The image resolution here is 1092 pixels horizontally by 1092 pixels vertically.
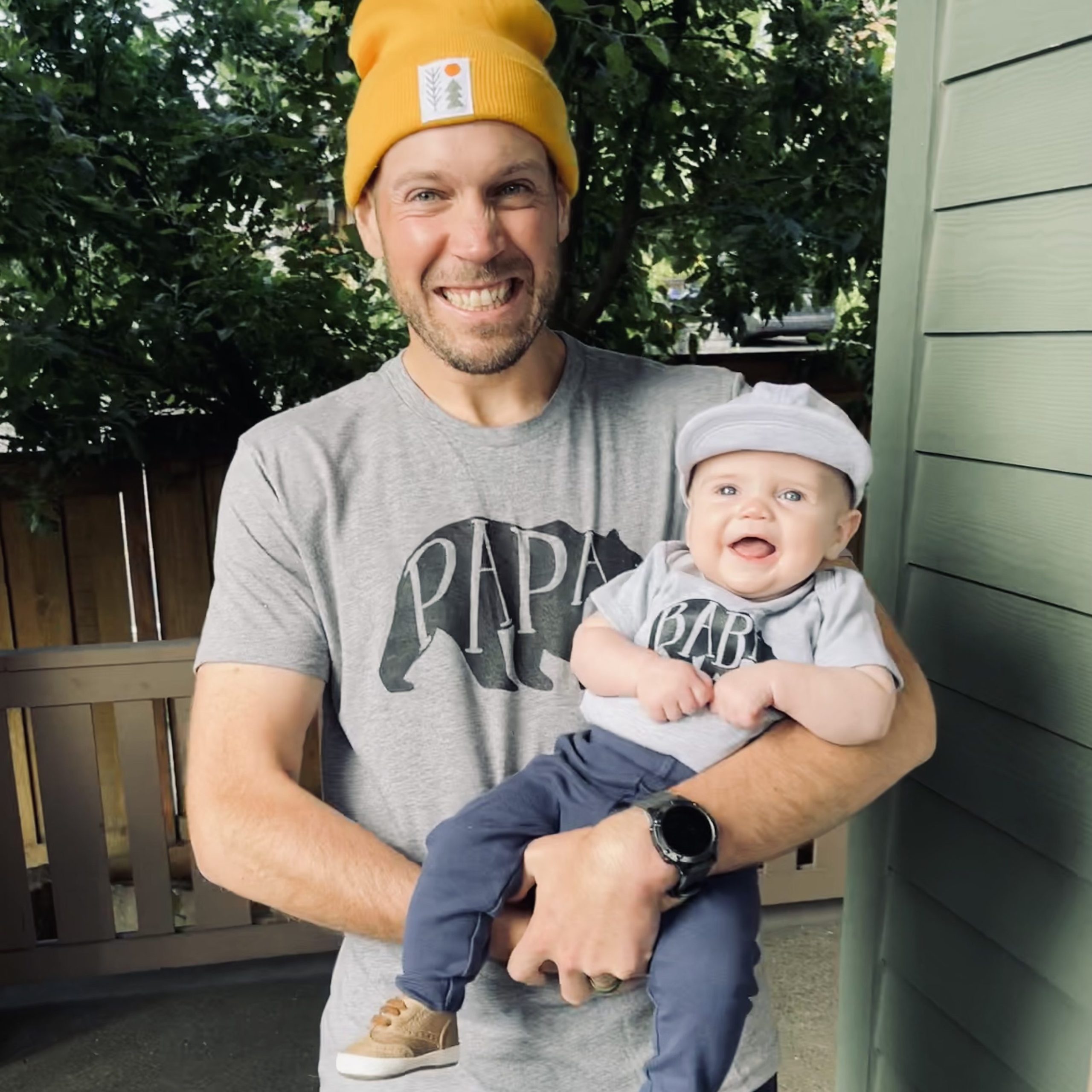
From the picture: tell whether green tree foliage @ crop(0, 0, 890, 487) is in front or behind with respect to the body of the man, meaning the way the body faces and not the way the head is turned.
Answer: behind

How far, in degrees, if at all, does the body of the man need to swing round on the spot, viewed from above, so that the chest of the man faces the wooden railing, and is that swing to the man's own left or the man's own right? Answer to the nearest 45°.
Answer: approximately 135° to the man's own right

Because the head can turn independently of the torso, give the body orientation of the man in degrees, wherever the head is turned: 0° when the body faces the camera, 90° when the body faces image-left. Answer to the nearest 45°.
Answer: approximately 0°

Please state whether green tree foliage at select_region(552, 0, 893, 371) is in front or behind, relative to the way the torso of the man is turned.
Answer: behind
